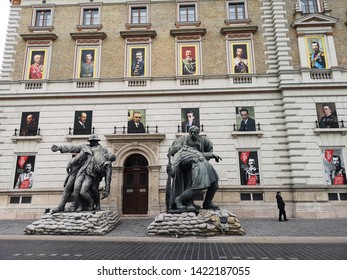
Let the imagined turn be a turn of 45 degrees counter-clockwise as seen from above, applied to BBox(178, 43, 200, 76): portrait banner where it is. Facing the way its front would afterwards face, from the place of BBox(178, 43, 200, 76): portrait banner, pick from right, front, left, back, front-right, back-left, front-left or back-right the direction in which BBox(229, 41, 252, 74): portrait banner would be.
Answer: front-left

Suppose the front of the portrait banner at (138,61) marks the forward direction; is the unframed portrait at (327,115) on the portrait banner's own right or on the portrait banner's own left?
on the portrait banner's own left

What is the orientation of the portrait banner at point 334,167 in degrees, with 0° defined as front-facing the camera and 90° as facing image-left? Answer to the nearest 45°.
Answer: approximately 0°

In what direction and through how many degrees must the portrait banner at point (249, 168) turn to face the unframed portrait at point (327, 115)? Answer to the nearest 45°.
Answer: approximately 90° to its left

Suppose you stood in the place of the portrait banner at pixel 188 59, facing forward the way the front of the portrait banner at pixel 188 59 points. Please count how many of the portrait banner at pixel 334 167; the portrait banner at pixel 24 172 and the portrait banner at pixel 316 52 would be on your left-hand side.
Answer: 2

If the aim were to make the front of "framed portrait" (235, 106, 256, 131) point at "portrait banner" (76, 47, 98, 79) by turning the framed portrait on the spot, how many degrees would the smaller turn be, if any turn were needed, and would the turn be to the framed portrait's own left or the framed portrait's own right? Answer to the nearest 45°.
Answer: approximately 90° to the framed portrait's own right

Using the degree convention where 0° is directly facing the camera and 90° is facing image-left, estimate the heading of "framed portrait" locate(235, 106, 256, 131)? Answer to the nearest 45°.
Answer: approximately 0°

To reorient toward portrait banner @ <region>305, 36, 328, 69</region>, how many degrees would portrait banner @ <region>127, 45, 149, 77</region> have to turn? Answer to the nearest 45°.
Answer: approximately 90° to its left

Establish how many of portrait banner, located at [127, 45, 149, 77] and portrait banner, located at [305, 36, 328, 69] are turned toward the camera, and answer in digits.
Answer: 2
